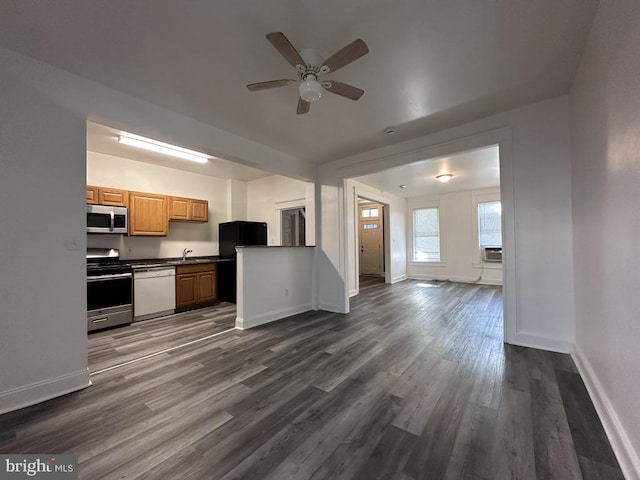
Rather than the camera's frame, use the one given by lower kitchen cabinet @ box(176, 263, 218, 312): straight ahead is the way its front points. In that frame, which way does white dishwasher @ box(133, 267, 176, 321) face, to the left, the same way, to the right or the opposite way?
the same way

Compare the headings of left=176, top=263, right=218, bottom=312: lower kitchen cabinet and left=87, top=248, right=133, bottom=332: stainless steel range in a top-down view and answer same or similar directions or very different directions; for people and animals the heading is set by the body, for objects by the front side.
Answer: same or similar directions

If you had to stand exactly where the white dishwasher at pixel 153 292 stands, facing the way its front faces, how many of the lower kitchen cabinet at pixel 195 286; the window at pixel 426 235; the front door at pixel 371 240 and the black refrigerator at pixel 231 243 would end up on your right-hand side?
0

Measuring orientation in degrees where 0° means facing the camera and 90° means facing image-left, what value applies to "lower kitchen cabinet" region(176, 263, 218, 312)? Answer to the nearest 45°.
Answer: approximately 315°

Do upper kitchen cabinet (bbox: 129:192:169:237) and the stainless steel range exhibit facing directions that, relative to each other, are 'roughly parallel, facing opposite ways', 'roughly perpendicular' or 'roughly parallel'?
roughly parallel

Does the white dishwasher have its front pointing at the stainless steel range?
no

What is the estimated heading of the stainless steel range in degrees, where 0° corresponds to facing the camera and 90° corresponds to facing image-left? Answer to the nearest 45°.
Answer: approximately 315°

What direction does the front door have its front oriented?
toward the camera

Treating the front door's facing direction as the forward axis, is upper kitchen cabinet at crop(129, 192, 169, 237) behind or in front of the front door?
in front

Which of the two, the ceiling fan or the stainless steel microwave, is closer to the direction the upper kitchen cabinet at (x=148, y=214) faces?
the ceiling fan

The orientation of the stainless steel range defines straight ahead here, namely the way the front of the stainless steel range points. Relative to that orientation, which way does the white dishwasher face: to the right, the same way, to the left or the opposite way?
the same way

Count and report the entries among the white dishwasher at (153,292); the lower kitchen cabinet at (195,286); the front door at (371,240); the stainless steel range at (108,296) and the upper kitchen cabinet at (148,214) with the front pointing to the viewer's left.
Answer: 0

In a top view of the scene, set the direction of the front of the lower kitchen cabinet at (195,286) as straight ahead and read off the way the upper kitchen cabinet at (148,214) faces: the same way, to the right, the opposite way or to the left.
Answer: the same way
